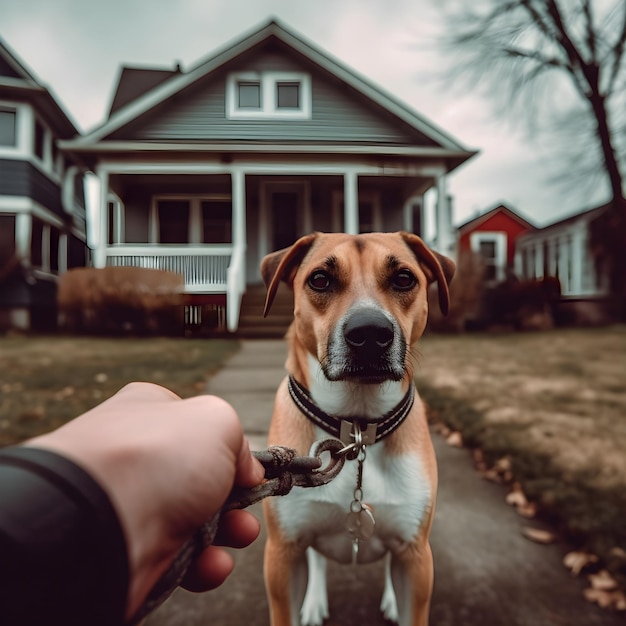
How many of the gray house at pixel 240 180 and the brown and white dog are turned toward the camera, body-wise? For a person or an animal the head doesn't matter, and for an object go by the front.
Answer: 2

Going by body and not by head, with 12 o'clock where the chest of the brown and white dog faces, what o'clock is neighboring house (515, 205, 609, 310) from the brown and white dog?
The neighboring house is roughly at 7 o'clock from the brown and white dog.

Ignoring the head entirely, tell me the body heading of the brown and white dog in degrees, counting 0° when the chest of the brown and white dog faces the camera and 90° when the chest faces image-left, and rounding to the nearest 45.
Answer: approximately 0°

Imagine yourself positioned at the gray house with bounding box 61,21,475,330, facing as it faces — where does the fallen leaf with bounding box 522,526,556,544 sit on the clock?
The fallen leaf is roughly at 11 o'clock from the gray house.

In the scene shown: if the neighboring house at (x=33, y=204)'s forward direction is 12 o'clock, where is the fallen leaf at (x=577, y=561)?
The fallen leaf is roughly at 11 o'clock from the neighboring house.
